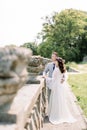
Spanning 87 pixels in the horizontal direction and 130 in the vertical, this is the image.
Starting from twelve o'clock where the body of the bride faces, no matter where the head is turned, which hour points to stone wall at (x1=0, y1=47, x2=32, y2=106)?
The stone wall is roughly at 9 o'clock from the bride.
